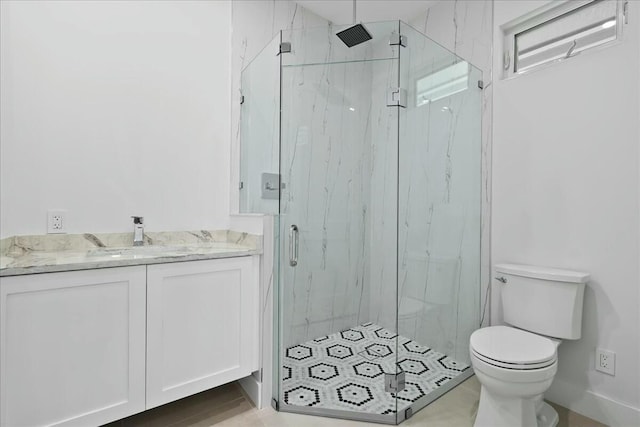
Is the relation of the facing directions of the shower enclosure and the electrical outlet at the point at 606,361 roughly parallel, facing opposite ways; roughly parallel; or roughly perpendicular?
roughly perpendicular

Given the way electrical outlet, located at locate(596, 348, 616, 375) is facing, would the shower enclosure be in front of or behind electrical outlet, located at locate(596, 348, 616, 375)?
in front

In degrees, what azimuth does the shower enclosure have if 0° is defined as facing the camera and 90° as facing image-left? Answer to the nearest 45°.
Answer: approximately 0°

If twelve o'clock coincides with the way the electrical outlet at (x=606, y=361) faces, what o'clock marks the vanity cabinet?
The vanity cabinet is roughly at 12 o'clock from the electrical outlet.

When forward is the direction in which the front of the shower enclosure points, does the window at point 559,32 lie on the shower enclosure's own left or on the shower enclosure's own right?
on the shower enclosure's own left

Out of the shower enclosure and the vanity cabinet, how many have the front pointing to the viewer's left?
0

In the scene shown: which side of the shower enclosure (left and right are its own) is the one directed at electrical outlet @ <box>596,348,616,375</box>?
left

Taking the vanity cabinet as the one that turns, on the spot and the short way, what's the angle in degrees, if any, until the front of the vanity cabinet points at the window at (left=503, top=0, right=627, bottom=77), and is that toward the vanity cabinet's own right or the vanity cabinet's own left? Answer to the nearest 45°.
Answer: approximately 45° to the vanity cabinet's own left
